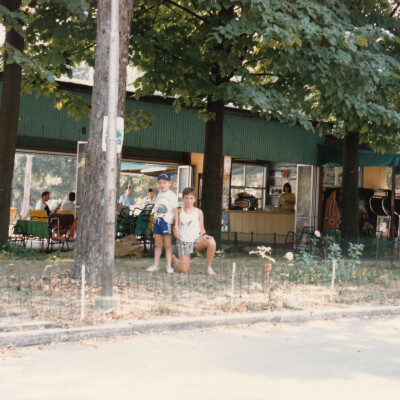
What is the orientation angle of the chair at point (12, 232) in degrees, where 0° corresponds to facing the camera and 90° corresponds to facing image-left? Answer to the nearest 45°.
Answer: approximately 270°

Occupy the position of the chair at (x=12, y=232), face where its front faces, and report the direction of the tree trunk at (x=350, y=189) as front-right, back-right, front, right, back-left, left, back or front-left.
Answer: front-right

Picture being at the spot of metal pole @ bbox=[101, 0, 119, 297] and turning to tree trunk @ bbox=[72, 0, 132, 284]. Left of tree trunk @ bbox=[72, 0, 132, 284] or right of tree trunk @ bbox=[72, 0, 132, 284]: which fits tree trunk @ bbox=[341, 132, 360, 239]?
right

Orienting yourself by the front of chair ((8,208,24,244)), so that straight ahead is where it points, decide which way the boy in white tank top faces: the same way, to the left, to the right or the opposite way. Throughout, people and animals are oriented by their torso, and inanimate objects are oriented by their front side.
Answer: to the right

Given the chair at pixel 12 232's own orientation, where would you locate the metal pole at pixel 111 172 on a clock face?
The metal pole is roughly at 3 o'clock from the chair.

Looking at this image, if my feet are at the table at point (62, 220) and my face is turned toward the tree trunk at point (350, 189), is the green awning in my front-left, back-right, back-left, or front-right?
front-left

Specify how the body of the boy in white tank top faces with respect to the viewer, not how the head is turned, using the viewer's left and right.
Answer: facing the viewer

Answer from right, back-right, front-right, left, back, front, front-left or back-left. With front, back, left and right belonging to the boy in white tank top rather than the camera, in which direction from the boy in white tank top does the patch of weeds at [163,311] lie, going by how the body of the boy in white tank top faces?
front

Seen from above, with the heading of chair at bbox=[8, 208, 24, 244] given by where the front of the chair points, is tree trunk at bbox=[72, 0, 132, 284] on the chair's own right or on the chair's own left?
on the chair's own right

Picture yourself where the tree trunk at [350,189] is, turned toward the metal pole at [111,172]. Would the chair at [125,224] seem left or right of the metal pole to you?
right

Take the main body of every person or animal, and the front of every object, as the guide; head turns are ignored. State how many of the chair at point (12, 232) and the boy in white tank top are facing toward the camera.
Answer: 1

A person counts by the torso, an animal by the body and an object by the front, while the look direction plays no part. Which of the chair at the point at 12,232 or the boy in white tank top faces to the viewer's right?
the chair

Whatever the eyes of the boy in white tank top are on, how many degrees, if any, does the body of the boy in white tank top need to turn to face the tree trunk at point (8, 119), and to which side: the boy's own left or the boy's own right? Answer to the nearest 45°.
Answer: approximately 135° to the boy's own right

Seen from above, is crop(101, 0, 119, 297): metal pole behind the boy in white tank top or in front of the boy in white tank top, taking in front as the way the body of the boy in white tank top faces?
in front

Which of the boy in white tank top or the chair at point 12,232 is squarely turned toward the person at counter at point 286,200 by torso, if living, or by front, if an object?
the chair
